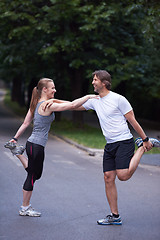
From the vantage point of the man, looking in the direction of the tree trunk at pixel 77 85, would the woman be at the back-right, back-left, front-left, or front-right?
front-left

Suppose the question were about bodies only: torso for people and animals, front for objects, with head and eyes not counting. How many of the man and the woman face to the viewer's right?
1

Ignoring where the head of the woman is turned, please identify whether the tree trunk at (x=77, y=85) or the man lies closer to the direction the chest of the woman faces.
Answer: the man

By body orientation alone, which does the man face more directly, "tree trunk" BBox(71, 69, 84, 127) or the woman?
the woman

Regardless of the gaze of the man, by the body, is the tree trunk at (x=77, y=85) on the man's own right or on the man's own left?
on the man's own right

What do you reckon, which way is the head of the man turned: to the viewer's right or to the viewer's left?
to the viewer's left

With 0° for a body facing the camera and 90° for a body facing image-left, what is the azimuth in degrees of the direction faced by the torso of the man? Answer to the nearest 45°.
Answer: approximately 45°

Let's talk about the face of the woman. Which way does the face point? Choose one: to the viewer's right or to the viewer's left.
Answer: to the viewer's right

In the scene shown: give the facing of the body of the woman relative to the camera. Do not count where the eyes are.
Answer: to the viewer's right

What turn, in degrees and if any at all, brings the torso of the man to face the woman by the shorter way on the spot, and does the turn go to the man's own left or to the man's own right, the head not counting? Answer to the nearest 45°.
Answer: approximately 45° to the man's own right

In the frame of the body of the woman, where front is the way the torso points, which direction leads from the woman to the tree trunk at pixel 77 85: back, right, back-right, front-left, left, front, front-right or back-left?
left
